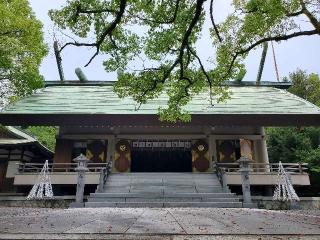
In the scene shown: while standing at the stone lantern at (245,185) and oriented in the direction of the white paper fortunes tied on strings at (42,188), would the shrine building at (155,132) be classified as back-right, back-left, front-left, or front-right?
front-right

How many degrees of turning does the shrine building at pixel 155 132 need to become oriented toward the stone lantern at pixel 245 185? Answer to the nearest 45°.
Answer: approximately 45° to its left

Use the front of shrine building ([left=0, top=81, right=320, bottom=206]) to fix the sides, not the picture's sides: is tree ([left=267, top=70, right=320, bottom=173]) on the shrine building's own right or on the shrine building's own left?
on the shrine building's own left

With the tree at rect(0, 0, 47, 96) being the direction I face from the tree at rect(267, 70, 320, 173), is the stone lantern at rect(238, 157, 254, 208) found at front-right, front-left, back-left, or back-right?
front-left

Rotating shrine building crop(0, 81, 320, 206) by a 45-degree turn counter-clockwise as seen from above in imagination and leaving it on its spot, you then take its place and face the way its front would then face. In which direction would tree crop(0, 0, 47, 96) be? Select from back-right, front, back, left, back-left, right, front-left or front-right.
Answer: right

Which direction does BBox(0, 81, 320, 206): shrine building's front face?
toward the camera

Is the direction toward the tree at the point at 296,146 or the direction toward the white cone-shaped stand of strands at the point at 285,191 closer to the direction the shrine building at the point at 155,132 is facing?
the white cone-shaped stand of strands

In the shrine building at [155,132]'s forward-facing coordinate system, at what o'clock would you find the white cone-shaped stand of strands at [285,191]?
The white cone-shaped stand of strands is roughly at 10 o'clock from the shrine building.

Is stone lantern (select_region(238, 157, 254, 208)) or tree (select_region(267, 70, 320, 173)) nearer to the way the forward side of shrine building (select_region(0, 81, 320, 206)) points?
the stone lantern

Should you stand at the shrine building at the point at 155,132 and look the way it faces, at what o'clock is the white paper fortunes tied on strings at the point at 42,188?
The white paper fortunes tied on strings is roughly at 2 o'clock from the shrine building.

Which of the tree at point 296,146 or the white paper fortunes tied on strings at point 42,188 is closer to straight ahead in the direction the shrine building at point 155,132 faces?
the white paper fortunes tied on strings
